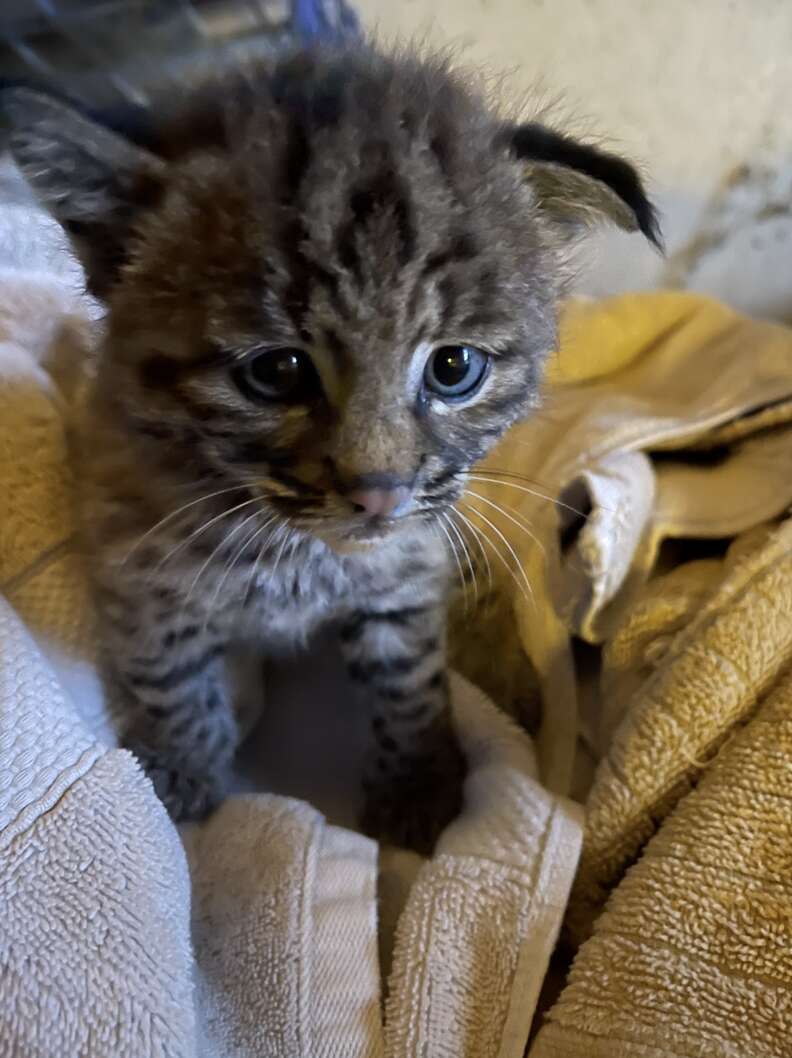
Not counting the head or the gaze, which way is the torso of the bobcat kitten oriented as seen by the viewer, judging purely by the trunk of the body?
toward the camera
